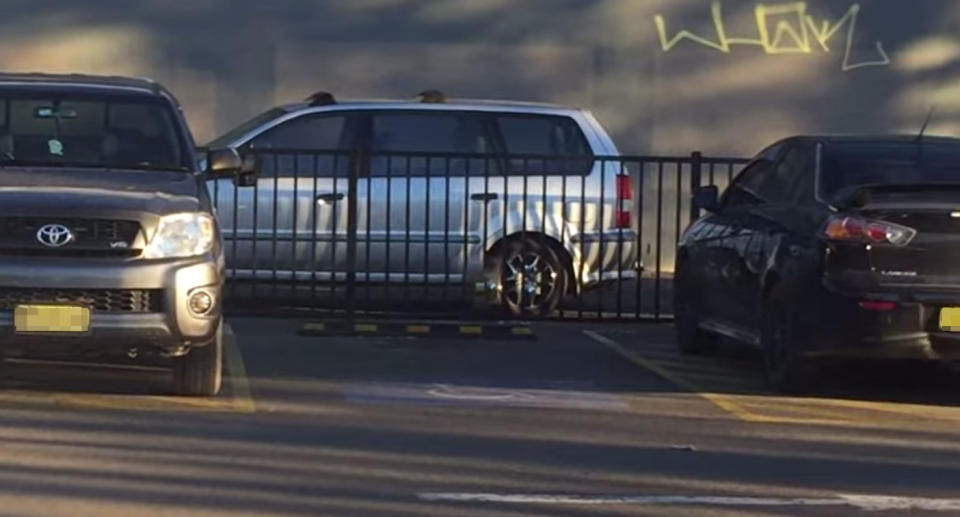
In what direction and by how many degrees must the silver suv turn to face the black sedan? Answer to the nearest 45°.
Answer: approximately 135° to its left

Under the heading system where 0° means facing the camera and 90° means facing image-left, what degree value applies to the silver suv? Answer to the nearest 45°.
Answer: approximately 90°
